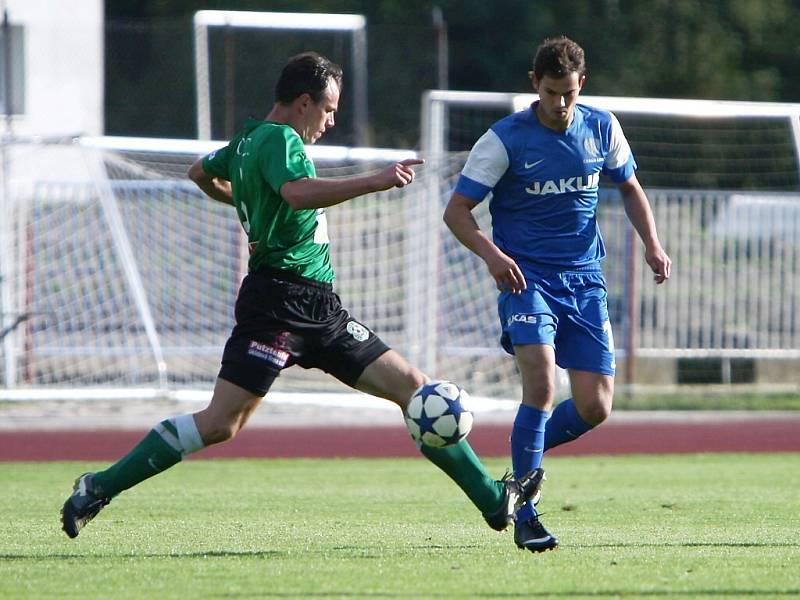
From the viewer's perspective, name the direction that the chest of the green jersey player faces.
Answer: to the viewer's right

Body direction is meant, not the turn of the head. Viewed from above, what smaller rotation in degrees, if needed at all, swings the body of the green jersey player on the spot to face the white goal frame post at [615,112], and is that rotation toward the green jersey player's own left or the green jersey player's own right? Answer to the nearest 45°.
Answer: approximately 90° to the green jersey player's own left

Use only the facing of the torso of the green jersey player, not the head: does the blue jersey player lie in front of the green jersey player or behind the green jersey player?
in front

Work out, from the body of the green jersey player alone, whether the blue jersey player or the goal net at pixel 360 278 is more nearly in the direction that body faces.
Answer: the blue jersey player

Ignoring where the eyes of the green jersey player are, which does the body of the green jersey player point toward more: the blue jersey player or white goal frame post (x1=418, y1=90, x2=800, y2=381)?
the blue jersey player

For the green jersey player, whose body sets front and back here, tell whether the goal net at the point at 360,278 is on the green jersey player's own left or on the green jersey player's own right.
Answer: on the green jersey player's own left

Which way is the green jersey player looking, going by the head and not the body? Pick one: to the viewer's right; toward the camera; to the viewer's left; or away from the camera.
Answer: to the viewer's right
